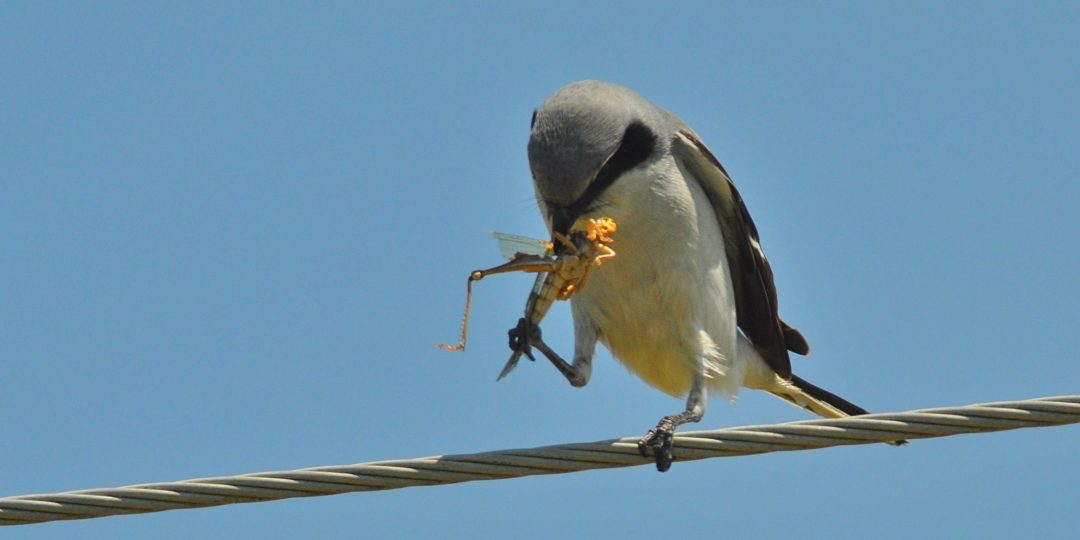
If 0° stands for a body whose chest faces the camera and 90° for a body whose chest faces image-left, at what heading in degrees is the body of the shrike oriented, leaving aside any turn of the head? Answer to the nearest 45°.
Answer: approximately 45°
